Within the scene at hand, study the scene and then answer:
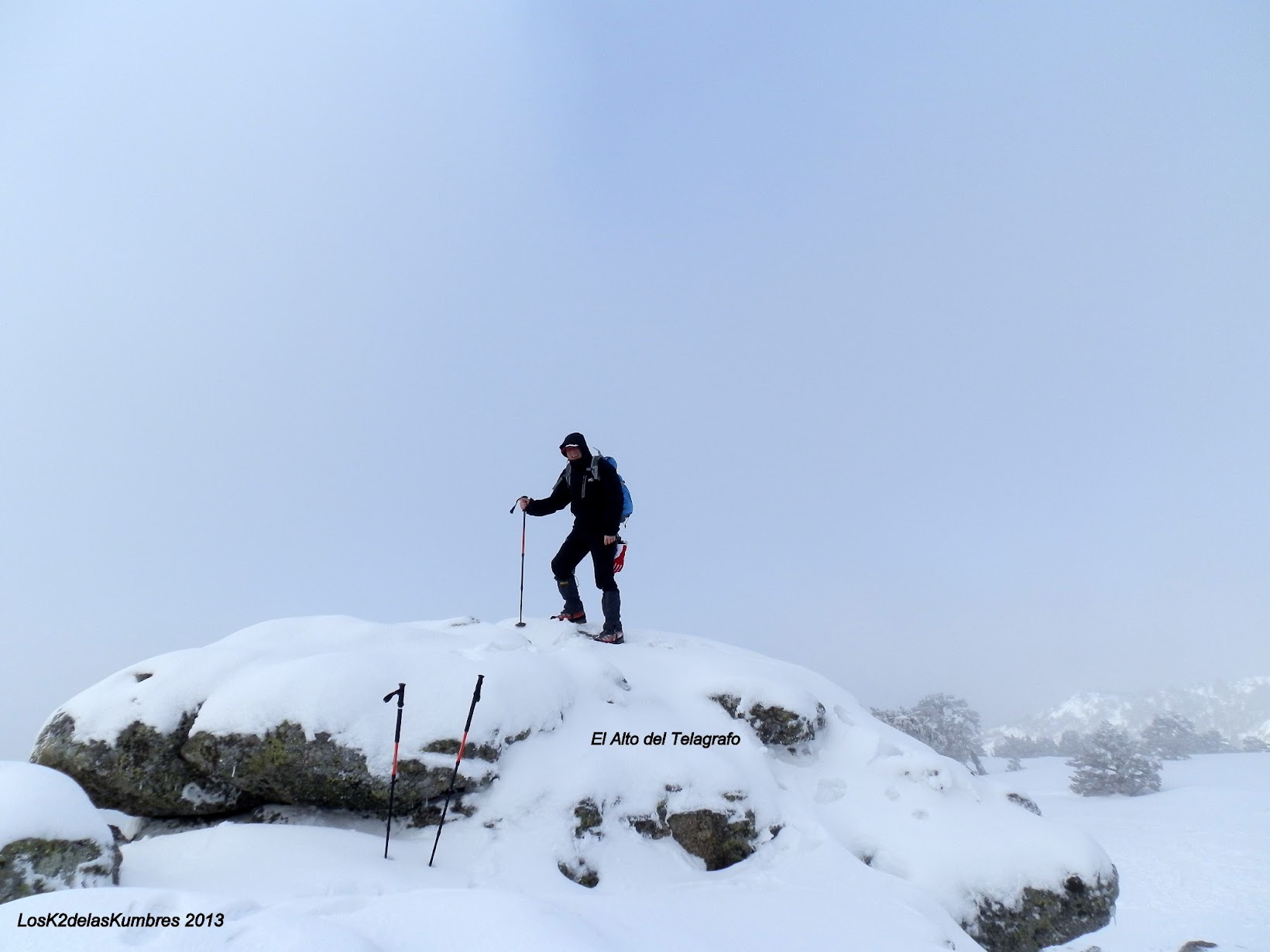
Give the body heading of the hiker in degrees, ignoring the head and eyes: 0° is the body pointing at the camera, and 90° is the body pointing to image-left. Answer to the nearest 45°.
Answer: approximately 45°

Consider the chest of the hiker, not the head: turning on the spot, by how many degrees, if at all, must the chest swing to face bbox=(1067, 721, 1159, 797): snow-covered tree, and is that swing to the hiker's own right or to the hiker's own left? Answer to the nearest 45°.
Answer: approximately 180°

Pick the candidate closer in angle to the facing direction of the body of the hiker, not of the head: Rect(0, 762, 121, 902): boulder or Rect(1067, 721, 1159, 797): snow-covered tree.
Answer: the boulder

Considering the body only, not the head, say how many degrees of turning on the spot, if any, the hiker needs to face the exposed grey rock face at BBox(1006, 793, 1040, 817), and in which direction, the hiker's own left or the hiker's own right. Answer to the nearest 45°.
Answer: approximately 90° to the hiker's own left

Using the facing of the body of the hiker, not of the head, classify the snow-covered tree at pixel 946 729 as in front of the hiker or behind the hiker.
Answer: behind
